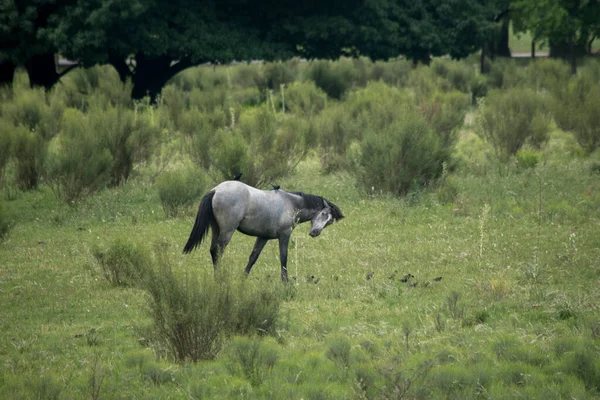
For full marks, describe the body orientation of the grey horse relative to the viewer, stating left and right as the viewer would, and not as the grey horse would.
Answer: facing to the right of the viewer

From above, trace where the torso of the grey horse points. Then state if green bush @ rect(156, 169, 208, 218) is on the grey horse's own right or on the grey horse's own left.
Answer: on the grey horse's own left

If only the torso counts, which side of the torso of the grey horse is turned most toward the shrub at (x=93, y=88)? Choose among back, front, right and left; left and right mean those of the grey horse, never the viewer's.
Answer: left

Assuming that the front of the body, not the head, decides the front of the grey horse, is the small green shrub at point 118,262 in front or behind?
behind

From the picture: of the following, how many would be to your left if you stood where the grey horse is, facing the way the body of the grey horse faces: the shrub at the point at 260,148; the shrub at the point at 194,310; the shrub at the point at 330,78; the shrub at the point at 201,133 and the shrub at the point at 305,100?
4

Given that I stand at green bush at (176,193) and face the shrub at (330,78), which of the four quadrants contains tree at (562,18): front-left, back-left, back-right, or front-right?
front-right

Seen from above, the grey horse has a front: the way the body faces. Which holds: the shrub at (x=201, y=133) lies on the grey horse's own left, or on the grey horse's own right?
on the grey horse's own left

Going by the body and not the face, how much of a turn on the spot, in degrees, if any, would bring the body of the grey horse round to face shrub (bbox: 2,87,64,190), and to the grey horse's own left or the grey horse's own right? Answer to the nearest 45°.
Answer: approximately 135° to the grey horse's own left

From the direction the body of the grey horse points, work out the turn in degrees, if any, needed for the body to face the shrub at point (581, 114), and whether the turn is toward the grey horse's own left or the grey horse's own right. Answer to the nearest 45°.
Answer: approximately 45° to the grey horse's own left

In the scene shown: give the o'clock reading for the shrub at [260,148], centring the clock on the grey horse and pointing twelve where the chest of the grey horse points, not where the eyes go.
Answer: The shrub is roughly at 9 o'clock from the grey horse.

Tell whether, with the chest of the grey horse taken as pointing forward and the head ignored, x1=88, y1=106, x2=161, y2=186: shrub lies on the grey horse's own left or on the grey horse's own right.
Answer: on the grey horse's own left

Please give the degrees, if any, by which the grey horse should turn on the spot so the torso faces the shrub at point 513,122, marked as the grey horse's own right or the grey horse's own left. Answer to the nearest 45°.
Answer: approximately 45° to the grey horse's own left

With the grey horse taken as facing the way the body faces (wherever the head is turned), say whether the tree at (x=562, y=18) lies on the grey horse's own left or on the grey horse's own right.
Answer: on the grey horse's own left
